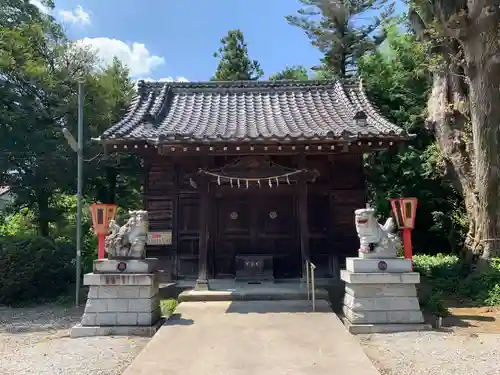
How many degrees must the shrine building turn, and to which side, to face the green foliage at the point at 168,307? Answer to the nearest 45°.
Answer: approximately 45° to its right

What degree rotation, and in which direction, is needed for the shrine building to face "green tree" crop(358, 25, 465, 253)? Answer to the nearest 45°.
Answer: approximately 135° to its left

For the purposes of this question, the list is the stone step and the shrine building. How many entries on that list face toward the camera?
2

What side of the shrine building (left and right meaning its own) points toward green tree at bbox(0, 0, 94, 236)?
right

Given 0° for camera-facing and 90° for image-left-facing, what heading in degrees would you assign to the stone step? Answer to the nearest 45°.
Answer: approximately 0°

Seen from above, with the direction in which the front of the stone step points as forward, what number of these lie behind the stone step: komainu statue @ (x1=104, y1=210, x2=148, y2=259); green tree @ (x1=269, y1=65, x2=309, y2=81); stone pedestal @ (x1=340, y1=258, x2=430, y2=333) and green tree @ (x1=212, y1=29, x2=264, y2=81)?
2

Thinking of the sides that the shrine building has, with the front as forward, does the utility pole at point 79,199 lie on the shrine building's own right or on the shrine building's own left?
on the shrine building's own right

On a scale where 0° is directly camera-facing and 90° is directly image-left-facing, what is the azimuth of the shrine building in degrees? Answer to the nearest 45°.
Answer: approximately 0°

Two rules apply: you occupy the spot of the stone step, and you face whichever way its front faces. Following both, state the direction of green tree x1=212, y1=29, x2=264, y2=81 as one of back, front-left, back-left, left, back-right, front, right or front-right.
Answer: back

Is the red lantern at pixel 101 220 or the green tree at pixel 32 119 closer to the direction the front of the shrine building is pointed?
the red lantern

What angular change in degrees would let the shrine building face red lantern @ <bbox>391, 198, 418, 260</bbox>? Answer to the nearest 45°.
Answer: approximately 45° to its left

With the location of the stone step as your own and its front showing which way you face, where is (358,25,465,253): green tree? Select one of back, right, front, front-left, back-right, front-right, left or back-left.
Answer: back-left

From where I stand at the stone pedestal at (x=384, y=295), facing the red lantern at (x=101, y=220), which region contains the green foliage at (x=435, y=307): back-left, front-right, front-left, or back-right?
back-right

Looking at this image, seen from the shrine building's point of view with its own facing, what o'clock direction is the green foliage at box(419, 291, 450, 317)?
The green foliage is roughly at 10 o'clock from the shrine building.
